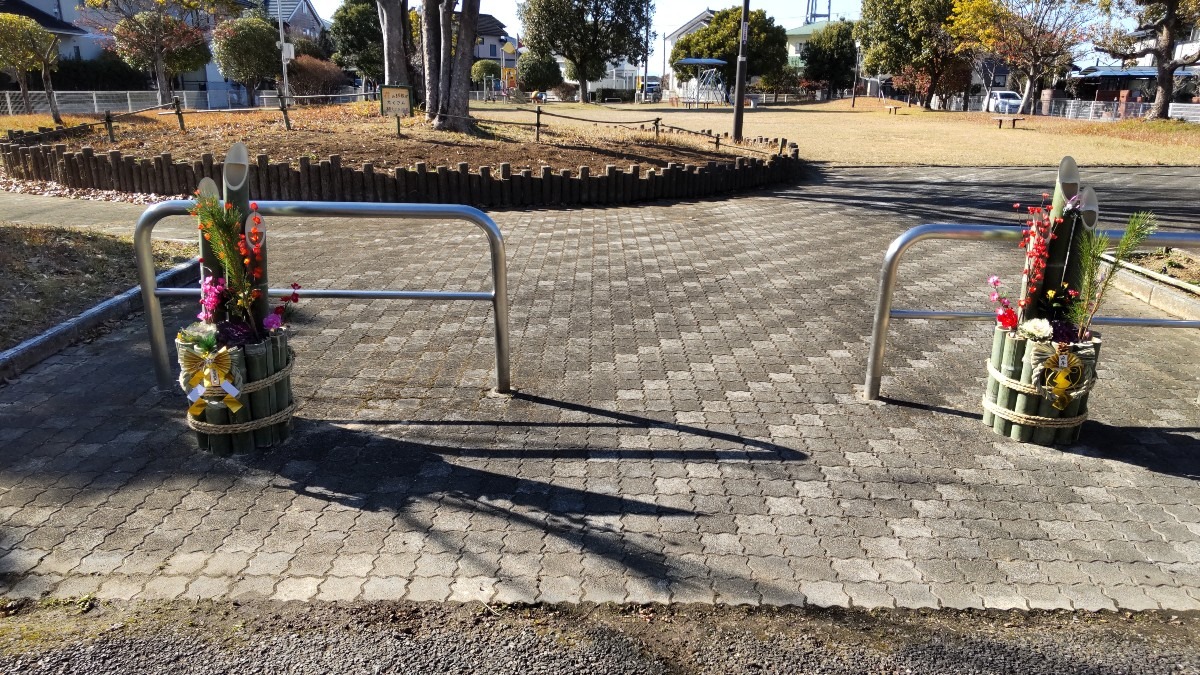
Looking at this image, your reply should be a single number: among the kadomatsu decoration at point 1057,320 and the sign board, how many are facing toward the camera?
2

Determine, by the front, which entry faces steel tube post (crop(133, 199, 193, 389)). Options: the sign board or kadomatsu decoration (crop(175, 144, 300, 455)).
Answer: the sign board

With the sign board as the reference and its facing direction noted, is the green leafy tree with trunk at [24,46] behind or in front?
behind

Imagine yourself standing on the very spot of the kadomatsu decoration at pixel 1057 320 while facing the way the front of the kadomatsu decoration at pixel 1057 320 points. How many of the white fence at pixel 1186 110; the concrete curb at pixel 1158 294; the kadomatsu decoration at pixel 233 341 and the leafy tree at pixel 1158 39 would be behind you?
3

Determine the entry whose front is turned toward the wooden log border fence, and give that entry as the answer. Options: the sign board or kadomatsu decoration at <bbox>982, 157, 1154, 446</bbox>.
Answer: the sign board

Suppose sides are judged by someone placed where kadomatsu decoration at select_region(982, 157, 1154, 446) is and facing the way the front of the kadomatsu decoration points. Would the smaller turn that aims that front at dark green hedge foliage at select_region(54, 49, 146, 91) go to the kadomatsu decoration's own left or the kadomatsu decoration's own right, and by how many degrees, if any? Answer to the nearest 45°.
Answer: approximately 135° to the kadomatsu decoration's own right

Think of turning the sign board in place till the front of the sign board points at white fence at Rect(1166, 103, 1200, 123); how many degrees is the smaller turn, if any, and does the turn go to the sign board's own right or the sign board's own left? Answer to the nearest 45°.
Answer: approximately 135° to the sign board's own left

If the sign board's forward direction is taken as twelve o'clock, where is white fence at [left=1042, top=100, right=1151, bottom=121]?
The white fence is roughly at 8 o'clock from the sign board.

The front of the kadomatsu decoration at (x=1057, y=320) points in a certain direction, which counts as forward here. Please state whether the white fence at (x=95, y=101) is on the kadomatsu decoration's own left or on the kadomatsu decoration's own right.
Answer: on the kadomatsu decoration's own right

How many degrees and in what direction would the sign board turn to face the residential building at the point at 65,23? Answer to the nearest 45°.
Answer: approximately 135° to its right

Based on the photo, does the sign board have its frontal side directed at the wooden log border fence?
yes

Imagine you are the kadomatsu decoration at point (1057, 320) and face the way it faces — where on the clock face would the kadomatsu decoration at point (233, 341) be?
the kadomatsu decoration at point (233, 341) is roughly at 2 o'clock from the kadomatsu decoration at point (1057, 320).

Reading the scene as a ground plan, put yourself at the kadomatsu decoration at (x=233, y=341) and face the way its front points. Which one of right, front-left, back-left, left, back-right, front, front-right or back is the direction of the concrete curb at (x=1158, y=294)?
back-left

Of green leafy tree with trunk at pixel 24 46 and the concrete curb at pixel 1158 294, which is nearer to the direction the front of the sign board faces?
the concrete curb

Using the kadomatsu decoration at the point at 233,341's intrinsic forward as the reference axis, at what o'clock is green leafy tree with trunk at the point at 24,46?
The green leafy tree with trunk is roughly at 4 o'clock from the kadomatsu decoration.
